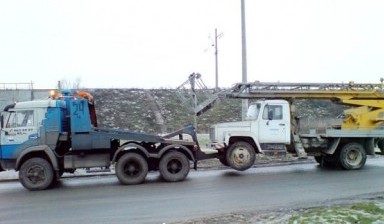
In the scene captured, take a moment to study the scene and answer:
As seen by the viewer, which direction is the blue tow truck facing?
to the viewer's left

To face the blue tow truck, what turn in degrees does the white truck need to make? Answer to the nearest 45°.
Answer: approximately 45° to its left

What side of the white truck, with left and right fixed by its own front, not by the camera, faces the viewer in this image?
left

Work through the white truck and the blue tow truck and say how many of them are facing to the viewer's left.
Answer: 2

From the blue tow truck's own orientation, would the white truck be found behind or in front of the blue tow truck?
behind

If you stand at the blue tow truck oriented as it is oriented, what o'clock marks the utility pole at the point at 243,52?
The utility pole is roughly at 5 o'clock from the blue tow truck.
